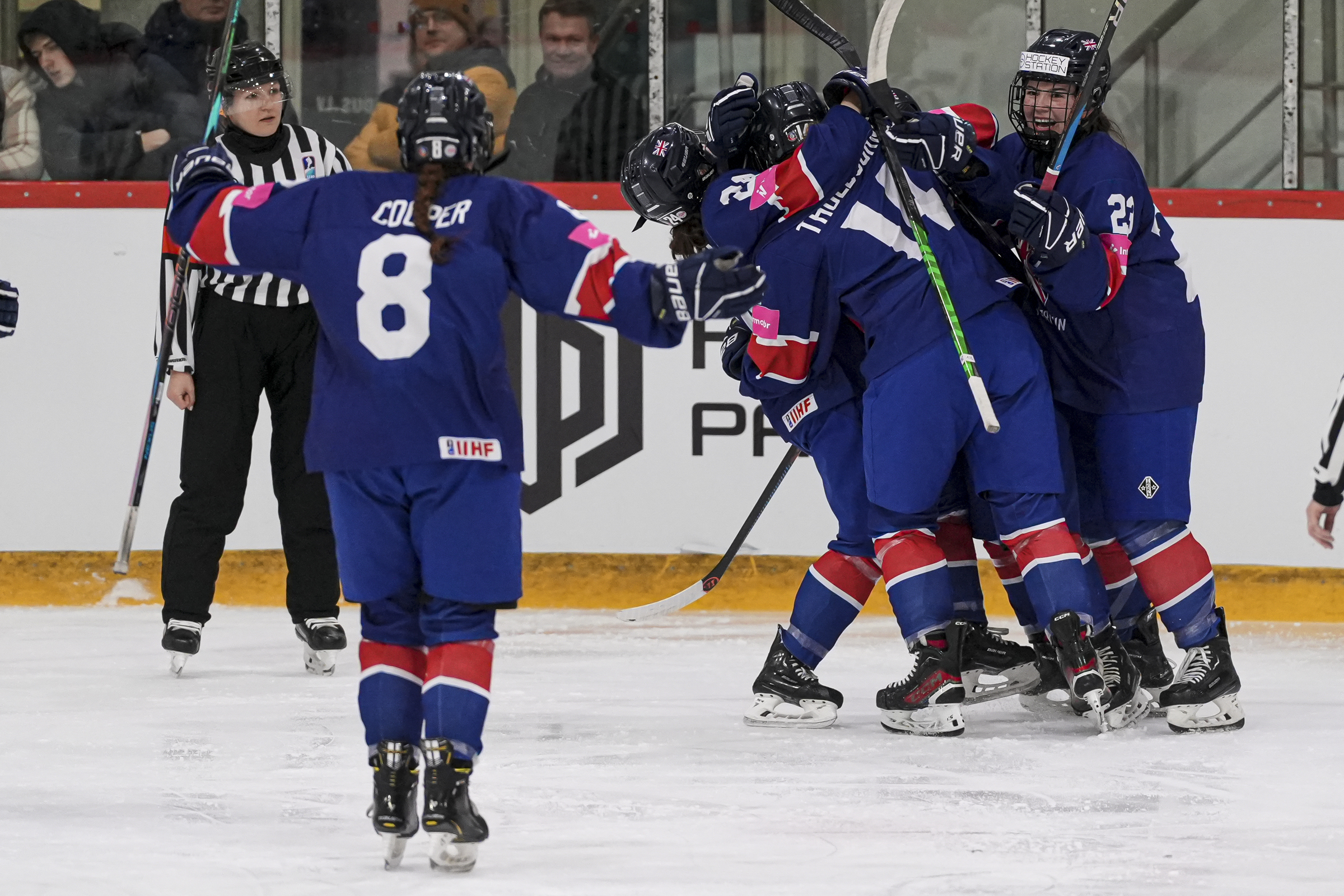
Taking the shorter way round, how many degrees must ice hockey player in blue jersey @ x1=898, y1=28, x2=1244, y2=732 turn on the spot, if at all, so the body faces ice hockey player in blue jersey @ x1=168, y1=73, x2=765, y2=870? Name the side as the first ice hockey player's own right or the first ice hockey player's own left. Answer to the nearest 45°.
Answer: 0° — they already face them

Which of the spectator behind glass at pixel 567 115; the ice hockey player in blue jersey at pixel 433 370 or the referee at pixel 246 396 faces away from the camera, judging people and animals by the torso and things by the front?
the ice hockey player in blue jersey

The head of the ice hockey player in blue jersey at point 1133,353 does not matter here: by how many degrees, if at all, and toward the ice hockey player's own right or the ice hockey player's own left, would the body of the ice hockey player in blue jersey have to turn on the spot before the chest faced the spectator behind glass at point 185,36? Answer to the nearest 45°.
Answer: approximately 90° to the ice hockey player's own right

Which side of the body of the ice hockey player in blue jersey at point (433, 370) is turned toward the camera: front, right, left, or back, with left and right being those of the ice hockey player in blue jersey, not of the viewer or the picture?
back

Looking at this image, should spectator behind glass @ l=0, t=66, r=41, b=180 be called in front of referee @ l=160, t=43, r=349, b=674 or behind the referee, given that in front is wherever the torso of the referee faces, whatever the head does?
behind

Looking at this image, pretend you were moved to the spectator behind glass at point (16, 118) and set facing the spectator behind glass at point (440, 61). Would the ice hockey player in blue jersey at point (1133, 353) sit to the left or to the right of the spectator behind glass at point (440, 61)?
right

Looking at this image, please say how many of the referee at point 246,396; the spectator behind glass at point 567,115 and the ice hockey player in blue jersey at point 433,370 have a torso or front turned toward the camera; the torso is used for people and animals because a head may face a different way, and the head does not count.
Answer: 2

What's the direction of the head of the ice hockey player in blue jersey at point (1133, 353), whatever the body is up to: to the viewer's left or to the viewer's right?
to the viewer's left

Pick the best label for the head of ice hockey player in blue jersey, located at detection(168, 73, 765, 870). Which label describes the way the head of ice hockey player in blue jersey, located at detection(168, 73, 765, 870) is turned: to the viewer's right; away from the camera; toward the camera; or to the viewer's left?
away from the camera

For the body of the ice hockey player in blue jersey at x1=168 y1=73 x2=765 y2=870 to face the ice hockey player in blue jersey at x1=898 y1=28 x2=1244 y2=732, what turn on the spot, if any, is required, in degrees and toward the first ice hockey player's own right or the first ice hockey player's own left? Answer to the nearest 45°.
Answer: approximately 45° to the first ice hockey player's own right

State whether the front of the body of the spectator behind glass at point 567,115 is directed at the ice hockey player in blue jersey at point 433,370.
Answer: yes

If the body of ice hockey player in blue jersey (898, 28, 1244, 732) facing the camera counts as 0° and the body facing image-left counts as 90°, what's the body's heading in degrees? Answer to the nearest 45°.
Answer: approximately 45°

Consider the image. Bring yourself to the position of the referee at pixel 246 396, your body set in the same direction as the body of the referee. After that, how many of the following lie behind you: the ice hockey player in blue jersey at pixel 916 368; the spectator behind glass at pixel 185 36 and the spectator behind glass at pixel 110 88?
2

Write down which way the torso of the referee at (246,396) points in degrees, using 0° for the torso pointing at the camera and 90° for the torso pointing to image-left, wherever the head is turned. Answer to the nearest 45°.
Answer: approximately 0°
